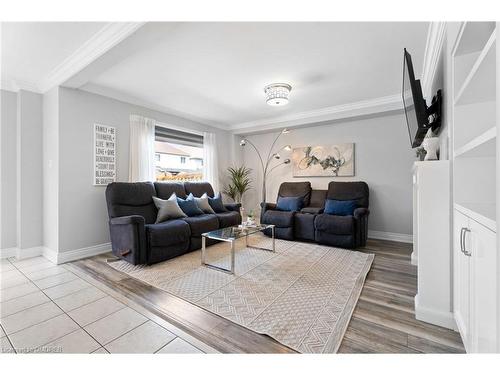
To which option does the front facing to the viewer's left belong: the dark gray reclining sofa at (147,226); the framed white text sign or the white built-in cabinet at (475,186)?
the white built-in cabinet

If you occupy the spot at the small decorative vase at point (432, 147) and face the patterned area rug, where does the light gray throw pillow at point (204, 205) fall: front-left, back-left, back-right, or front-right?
front-right

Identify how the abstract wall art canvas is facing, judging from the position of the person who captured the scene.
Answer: facing the viewer and to the left of the viewer

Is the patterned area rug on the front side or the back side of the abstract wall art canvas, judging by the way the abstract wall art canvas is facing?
on the front side

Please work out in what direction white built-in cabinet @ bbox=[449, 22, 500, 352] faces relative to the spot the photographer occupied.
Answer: facing to the left of the viewer

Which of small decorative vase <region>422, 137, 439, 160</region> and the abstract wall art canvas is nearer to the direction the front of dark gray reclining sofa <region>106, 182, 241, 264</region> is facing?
the small decorative vase

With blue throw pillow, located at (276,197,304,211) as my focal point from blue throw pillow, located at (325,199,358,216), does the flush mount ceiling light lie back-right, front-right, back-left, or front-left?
front-left

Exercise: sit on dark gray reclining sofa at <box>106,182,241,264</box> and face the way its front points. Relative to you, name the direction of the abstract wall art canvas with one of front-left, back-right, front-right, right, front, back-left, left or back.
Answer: front-left

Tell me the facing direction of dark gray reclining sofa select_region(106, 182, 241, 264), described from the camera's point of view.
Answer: facing the viewer and to the right of the viewer

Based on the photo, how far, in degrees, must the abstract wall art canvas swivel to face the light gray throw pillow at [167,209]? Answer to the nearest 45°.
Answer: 0° — it already faces it

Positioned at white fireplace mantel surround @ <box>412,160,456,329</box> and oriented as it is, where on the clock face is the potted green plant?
The potted green plant is roughly at 1 o'clock from the white fireplace mantel surround.

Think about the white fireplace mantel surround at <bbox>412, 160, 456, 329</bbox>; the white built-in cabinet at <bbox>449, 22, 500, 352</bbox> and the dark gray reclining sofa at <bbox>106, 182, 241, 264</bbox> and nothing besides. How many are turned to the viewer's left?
2

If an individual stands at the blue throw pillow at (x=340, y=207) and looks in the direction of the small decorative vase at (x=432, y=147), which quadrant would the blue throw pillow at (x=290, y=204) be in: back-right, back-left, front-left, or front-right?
back-right

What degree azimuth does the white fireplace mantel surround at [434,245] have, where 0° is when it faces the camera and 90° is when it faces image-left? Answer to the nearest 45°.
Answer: approximately 90°

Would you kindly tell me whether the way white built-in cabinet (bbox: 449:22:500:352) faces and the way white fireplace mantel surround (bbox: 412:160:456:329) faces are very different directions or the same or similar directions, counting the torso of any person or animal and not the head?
same or similar directions
